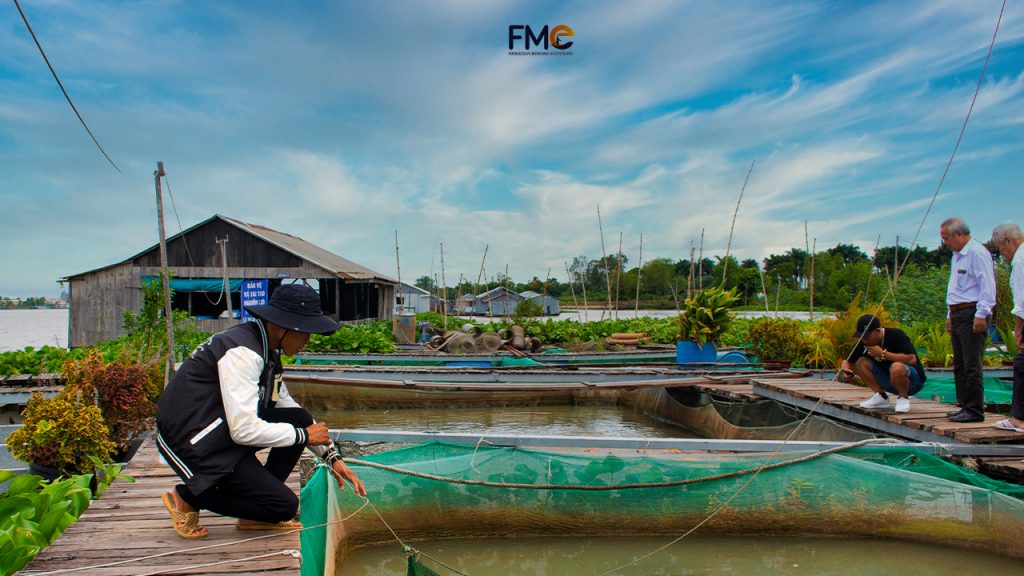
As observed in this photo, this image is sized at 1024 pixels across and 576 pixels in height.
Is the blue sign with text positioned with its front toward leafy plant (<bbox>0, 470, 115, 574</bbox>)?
yes

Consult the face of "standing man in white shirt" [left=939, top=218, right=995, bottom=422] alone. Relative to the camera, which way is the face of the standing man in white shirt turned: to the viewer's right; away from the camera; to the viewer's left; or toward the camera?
to the viewer's left

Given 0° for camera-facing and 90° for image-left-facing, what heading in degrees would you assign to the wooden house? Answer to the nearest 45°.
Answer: approximately 0°

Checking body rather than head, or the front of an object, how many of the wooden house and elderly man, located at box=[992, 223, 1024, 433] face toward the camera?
1

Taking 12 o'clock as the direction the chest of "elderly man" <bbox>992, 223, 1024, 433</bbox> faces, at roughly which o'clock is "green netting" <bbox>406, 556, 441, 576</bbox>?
The green netting is roughly at 10 o'clock from the elderly man.

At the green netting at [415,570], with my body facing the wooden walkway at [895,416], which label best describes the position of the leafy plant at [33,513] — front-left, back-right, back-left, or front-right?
back-left

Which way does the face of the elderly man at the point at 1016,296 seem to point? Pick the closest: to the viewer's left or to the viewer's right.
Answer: to the viewer's left

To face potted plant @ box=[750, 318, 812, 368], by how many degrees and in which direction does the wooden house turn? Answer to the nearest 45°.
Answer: approximately 45° to its left

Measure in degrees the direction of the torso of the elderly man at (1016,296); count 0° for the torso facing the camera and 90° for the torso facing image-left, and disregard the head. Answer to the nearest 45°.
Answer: approximately 90°
